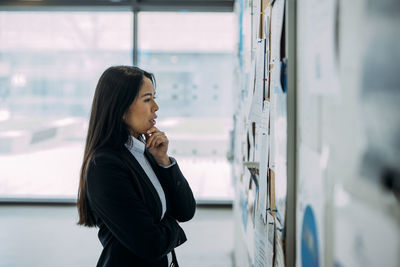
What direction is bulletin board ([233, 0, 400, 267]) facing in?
to the viewer's left

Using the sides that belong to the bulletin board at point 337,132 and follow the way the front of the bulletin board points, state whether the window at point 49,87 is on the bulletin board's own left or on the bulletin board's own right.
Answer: on the bulletin board's own right

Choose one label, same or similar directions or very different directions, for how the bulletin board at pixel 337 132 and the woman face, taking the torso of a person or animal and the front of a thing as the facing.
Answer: very different directions

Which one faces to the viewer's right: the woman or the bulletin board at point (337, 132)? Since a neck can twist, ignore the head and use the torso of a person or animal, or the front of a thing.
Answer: the woman

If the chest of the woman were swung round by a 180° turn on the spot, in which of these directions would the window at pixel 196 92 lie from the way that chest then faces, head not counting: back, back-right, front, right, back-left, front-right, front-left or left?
right

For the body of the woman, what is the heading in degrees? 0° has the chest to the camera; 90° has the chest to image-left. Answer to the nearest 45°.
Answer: approximately 270°

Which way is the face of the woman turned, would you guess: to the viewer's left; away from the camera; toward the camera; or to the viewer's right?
to the viewer's right
